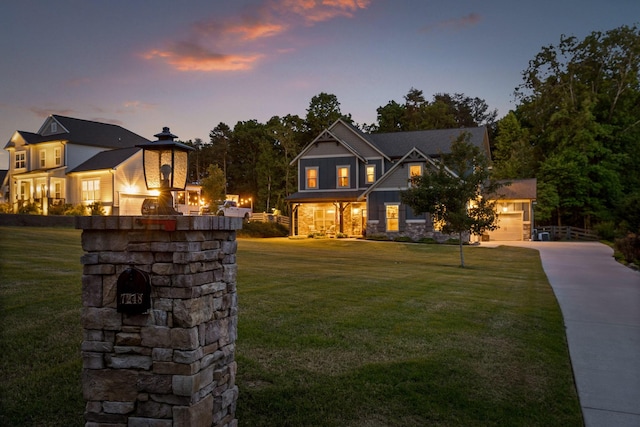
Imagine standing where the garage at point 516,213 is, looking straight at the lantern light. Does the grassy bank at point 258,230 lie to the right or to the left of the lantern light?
right

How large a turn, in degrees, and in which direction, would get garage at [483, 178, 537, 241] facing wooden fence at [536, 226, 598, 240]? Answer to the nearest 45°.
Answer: approximately 135° to its left

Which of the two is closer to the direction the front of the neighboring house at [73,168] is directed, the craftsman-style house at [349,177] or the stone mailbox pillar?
the stone mailbox pillar

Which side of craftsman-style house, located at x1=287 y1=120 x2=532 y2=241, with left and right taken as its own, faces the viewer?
front

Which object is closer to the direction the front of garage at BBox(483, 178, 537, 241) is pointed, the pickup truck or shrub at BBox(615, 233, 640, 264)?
the shrub

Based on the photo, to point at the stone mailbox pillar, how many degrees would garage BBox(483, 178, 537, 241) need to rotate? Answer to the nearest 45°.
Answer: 0° — it already faces it

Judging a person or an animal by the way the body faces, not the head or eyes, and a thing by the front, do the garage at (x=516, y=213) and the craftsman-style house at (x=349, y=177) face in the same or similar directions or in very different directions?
same or similar directions

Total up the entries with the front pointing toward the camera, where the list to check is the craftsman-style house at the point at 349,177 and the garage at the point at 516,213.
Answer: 2

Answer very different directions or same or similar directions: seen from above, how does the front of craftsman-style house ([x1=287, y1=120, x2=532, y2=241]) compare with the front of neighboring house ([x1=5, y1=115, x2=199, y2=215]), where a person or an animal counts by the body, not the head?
same or similar directions

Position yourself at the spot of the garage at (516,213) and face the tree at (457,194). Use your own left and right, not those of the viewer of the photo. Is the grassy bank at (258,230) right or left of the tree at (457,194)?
right

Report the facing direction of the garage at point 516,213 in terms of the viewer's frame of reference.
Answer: facing the viewer

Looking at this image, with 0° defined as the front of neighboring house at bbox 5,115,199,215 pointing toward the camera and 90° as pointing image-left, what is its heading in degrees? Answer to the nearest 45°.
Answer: approximately 45°

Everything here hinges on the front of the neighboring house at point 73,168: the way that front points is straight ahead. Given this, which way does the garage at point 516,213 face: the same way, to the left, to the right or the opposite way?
the same way

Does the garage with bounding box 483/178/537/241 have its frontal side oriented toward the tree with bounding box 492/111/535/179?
no

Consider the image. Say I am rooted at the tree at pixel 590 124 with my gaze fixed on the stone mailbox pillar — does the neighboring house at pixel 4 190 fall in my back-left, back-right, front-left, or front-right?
front-right
